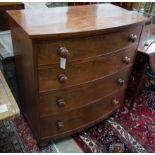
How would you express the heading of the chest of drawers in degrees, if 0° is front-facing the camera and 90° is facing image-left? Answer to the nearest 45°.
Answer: approximately 315°
